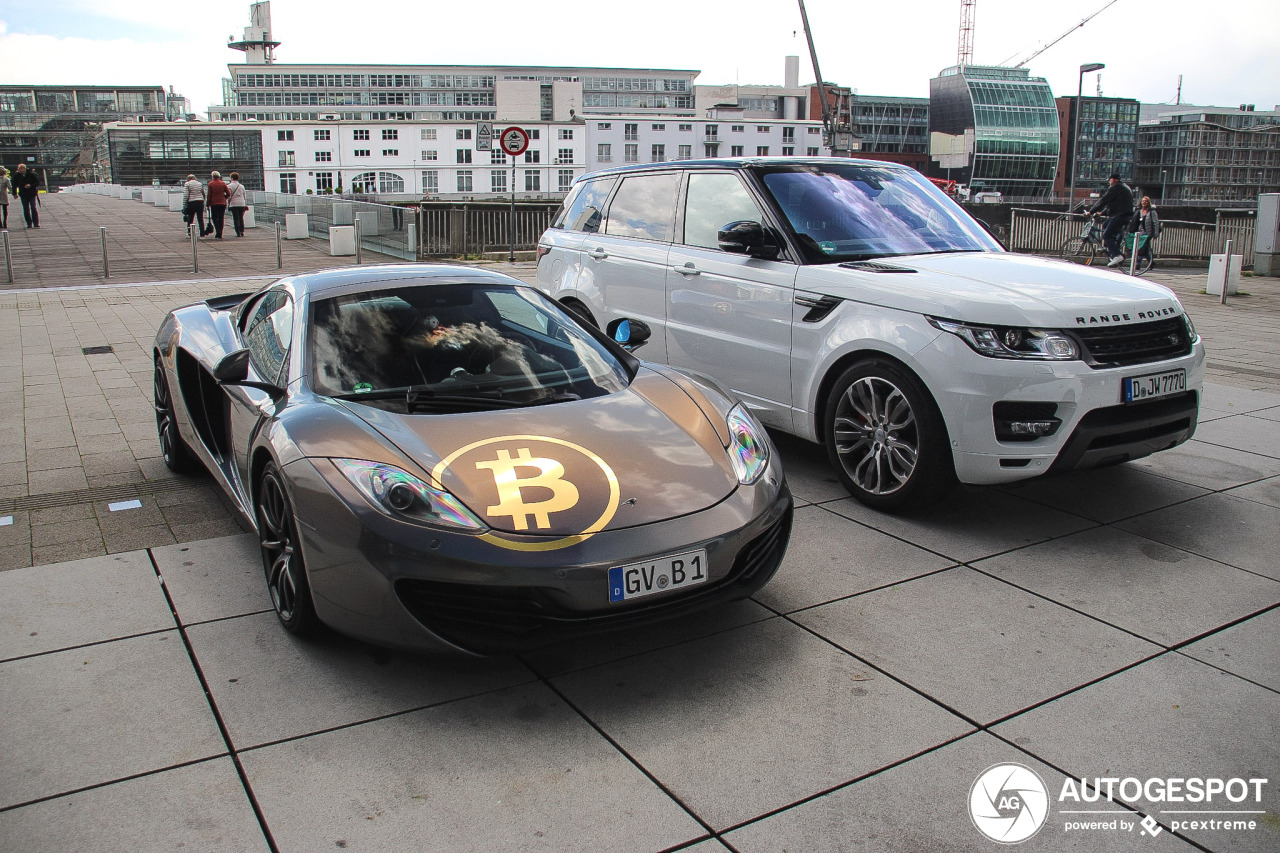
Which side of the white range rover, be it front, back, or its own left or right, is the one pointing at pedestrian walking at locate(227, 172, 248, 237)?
back

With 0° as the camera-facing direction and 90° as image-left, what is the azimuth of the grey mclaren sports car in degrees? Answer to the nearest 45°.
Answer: approximately 315°

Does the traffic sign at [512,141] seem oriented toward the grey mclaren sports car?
yes

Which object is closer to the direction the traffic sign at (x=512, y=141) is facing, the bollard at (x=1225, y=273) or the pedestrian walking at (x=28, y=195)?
the bollard
